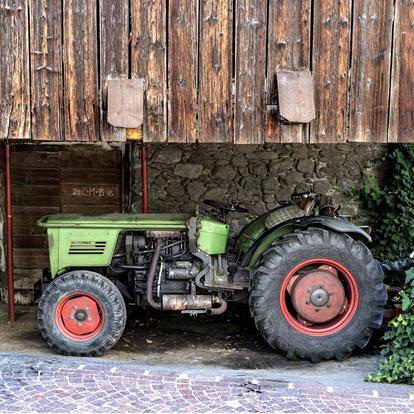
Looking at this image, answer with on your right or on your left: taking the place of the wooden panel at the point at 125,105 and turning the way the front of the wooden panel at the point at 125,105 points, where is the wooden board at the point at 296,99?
on your left

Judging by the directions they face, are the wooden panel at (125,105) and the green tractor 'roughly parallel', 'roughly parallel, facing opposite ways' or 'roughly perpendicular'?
roughly perpendicular

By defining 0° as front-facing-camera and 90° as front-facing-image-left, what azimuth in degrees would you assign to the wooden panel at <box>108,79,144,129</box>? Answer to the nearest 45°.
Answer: approximately 0°

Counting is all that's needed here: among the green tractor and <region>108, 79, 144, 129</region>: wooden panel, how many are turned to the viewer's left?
1

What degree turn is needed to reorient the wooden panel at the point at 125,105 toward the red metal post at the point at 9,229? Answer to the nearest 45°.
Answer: approximately 135° to its right

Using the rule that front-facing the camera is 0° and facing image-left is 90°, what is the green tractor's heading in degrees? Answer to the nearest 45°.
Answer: approximately 90°
